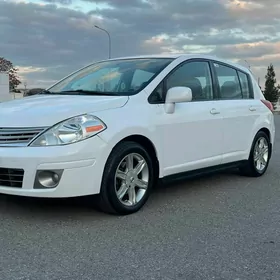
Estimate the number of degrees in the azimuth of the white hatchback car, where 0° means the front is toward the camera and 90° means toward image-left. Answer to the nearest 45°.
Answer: approximately 45°
